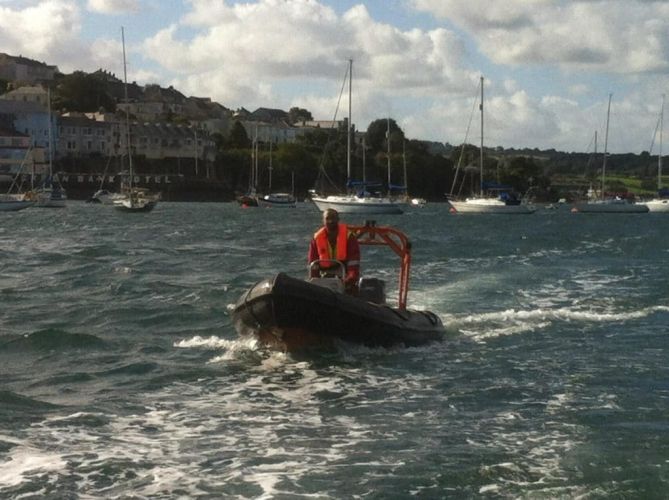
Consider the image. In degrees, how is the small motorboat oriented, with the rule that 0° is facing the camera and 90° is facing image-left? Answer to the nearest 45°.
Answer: approximately 45°
